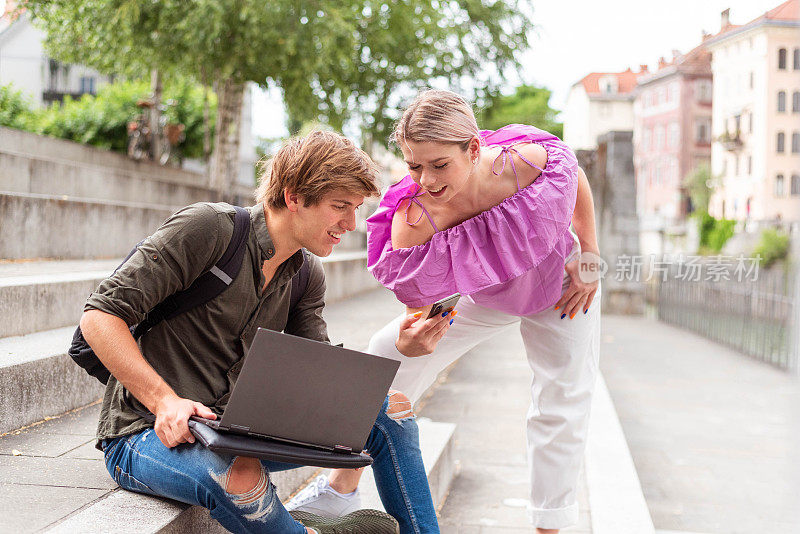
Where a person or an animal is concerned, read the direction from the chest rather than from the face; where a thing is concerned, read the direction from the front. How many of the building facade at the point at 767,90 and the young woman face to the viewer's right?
0

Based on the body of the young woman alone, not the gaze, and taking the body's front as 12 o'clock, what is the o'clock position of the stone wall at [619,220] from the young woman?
The stone wall is roughly at 5 o'clock from the young woman.

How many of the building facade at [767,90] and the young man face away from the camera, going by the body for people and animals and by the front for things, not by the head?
0

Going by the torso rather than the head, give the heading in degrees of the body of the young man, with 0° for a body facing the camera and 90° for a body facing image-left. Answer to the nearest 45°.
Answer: approximately 315°

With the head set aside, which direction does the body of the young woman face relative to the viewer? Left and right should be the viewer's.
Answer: facing the viewer and to the left of the viewer

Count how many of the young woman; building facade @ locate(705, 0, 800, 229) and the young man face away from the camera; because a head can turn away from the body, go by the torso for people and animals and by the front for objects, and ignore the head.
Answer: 0

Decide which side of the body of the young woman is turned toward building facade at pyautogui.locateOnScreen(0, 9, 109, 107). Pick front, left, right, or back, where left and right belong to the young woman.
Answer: right

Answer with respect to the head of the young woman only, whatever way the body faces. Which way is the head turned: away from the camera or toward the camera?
toward the camera
